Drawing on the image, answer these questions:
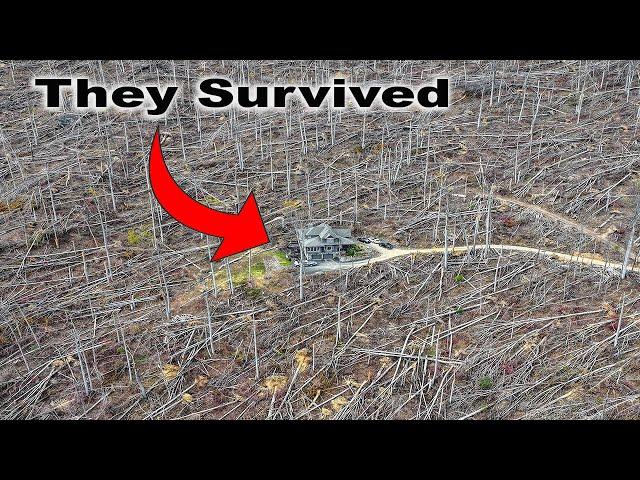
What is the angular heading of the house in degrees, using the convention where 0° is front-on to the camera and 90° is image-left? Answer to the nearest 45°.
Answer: approximately 0°
